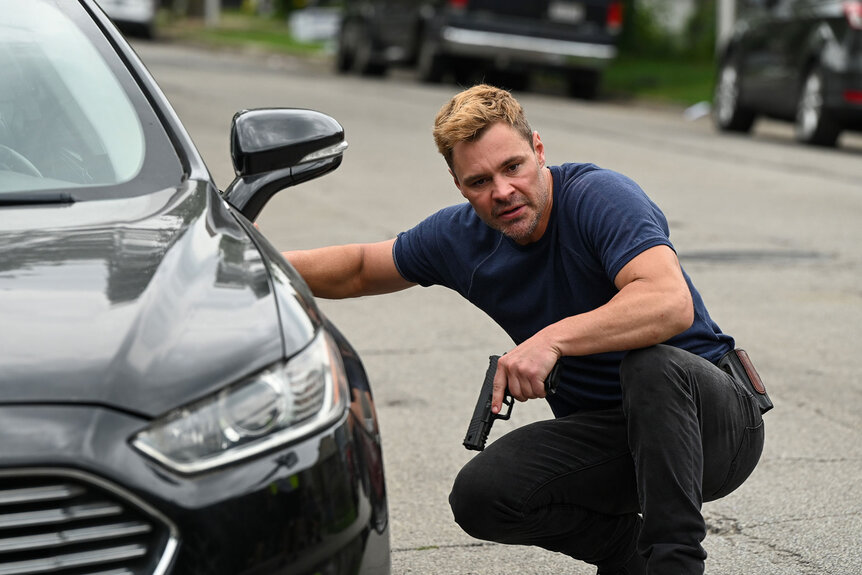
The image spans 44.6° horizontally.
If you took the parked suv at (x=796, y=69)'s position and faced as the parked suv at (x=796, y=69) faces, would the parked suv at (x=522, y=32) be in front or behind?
in front

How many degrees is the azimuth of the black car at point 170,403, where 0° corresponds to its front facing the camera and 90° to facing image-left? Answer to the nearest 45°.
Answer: approximately 0°

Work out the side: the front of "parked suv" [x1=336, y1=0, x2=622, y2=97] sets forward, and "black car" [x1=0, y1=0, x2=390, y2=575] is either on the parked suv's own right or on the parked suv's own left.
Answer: on the parked suv's own left

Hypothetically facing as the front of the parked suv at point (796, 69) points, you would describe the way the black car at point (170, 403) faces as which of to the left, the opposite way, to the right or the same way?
the opposite way

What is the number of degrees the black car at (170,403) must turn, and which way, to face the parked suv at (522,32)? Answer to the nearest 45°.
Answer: approximately 180°

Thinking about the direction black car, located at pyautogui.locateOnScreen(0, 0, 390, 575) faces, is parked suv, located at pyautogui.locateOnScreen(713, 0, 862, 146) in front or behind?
behind

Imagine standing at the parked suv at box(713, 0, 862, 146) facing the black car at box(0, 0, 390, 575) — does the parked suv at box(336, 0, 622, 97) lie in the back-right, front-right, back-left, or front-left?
back-right

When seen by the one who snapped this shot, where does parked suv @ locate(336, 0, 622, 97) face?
facing away from the viewer and to the left of the viewer

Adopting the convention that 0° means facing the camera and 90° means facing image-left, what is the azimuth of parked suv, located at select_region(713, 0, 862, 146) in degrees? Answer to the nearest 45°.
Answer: approximately 135°

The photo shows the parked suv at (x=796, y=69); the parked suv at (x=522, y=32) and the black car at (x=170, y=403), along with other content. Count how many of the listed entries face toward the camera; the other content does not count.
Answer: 1
